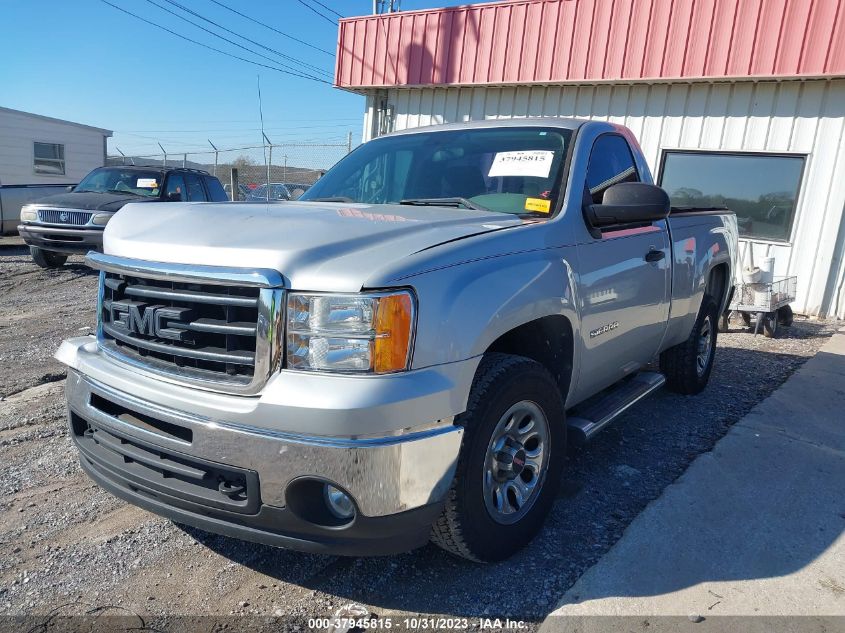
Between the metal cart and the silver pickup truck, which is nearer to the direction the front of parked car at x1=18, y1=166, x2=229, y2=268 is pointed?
the silver pickup truck

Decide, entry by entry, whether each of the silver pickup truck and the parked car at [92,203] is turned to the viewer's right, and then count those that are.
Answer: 0

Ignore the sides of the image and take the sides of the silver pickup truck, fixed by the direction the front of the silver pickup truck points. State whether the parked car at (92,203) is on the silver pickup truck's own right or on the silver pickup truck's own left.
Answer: on the silver pickup truck's own right

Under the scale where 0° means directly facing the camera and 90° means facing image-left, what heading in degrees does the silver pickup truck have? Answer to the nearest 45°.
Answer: approximately 45°

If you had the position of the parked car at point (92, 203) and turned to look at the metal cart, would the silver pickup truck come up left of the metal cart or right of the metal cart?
right

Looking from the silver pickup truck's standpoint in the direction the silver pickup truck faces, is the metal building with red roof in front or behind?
behind

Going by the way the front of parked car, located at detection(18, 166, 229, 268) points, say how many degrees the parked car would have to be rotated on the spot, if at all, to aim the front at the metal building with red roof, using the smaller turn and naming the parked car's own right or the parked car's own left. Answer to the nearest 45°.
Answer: approximately 90° to the parked car's own left

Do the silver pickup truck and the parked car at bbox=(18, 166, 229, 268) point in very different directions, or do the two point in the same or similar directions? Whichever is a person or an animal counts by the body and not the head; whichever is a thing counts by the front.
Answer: same or similar directions

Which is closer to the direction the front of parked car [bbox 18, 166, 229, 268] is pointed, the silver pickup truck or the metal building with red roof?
the silver pickup truck

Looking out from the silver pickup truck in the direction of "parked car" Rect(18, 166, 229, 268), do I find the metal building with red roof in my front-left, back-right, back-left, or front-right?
front-right

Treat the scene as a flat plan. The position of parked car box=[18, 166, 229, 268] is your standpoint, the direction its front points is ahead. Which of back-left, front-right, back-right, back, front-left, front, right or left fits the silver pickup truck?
front-left

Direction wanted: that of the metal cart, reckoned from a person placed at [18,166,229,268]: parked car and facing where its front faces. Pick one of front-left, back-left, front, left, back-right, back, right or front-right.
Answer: left

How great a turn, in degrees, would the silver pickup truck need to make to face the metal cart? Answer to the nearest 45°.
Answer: approximately 180°

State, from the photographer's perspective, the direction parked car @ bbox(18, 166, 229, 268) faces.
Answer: facing the viewer and to the left of the viewer
